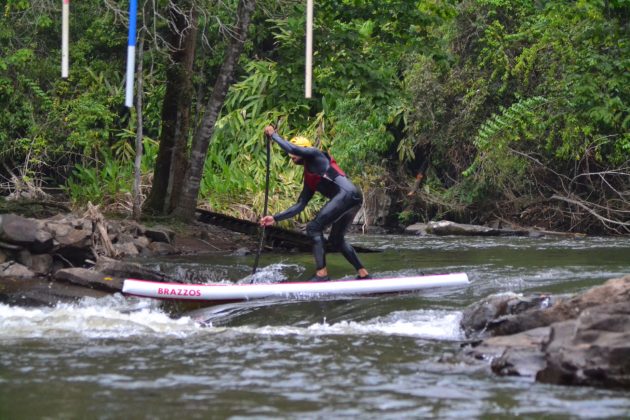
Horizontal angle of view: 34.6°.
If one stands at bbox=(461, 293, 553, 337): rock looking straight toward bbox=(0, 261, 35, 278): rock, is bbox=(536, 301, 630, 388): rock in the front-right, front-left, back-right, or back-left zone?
back-left

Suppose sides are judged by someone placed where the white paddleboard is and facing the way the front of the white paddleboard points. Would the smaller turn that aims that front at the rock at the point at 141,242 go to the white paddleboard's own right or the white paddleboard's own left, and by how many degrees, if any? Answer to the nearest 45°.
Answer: approximately 45° to the white paddleboard's own right

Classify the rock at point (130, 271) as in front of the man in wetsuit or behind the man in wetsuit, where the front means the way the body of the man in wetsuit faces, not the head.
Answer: in front

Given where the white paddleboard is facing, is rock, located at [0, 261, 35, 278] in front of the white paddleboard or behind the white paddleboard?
in front

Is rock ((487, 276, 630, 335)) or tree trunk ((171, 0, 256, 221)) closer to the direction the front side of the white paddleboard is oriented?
the tree trunk

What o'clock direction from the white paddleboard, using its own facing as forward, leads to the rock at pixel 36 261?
The rock is roughly at 1 o'clock from the white paddleboard.

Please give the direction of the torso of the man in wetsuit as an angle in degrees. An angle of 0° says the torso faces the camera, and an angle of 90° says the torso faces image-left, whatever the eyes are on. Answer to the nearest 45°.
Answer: approximately 90°

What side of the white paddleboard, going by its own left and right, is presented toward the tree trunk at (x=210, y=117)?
right

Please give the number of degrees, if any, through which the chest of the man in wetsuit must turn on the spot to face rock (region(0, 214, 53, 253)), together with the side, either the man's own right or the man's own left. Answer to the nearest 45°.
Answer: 0° — they already face it

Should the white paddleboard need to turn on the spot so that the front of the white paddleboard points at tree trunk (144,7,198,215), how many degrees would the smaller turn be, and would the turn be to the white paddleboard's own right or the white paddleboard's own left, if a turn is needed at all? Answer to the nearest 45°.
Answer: approximately 90° to the white paddleboard's own right

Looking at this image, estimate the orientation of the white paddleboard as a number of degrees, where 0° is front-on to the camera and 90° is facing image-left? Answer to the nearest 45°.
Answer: approximately 90°
